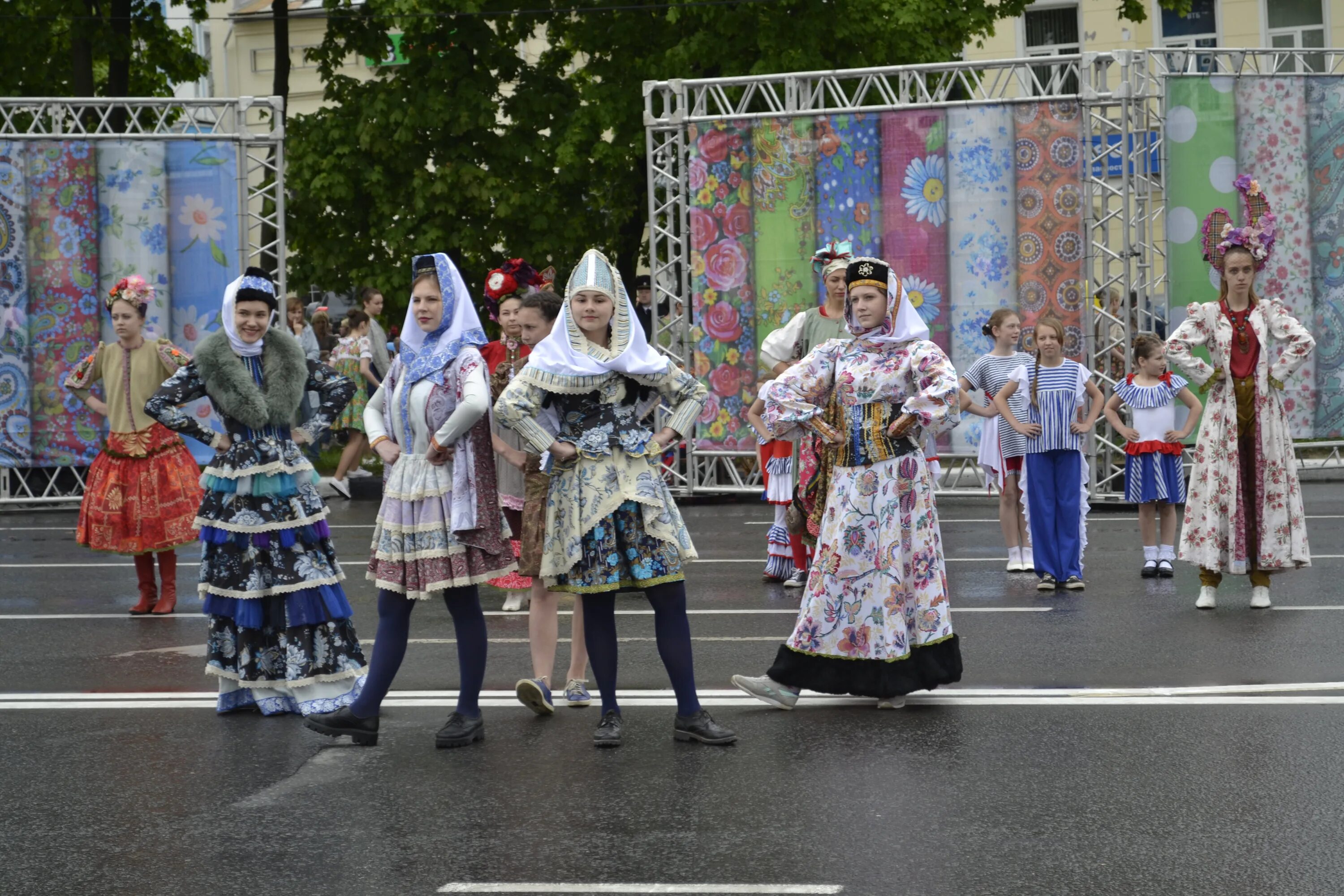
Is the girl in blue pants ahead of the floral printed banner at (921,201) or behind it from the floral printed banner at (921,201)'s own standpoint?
ahead

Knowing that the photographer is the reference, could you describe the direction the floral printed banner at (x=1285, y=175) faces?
facing the viewer

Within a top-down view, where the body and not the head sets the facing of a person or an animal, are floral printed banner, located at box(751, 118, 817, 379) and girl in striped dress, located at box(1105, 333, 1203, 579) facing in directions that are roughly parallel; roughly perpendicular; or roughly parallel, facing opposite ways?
roughly parallel

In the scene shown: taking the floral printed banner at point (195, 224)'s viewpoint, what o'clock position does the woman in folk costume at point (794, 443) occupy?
The woman in folk costume is roughly at 11 o'clock from the floral printed banner.

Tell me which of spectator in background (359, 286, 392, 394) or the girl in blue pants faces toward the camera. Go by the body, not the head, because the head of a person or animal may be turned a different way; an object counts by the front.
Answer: the girl in blue pants

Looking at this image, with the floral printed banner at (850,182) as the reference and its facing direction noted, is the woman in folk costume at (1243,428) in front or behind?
in front

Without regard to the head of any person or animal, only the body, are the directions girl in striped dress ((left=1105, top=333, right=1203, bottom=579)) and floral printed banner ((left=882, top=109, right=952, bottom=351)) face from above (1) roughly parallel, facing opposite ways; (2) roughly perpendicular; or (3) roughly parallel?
roughly parallel

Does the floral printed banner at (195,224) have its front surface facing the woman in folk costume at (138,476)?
yes

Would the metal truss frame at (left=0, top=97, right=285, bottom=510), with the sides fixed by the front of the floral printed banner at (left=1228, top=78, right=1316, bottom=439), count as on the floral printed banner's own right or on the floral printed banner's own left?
on the floral printed banner's own right

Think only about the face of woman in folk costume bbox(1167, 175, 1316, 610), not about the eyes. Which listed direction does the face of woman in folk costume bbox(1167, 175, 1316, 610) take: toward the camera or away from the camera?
toward the camera

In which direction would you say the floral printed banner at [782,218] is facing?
toward the camera
